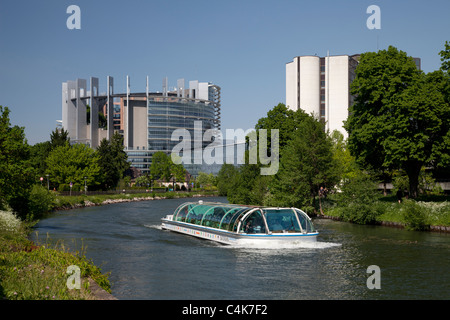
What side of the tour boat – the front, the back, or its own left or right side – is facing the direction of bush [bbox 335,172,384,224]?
left

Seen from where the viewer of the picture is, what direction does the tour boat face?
facing the viewer and to the right of the viewer

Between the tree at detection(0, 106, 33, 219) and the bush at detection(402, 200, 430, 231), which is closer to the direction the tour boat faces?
the bush

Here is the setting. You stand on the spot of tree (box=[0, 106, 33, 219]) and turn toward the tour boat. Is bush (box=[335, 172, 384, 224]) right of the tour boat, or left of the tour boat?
left

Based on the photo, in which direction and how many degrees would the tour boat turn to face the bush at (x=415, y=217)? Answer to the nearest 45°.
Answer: approximately 90° to its left

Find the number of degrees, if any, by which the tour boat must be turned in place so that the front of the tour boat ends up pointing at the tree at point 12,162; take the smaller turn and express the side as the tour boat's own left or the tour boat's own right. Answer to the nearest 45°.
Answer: approximately 135° to the tour boat's own right
